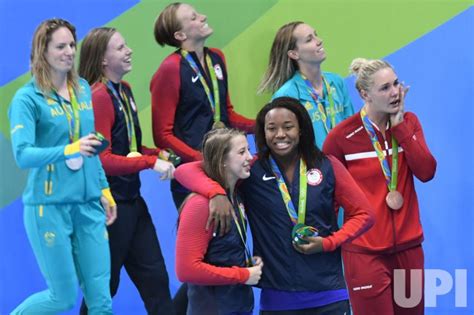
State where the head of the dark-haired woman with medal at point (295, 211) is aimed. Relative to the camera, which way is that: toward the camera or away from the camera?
toward the camera

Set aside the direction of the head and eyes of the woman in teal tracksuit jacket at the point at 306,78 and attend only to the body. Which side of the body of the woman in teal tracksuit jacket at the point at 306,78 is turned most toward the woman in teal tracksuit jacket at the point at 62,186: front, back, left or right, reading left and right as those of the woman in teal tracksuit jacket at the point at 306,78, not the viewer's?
right

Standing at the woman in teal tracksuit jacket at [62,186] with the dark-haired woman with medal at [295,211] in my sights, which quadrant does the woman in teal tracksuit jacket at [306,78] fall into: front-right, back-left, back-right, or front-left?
front-left

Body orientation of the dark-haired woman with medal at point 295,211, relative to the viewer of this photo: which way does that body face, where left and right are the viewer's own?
facing the viewer

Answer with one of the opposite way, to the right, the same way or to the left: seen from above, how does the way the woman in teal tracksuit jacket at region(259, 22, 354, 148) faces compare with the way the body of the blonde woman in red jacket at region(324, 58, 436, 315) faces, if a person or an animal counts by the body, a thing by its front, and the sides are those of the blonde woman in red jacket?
the same way

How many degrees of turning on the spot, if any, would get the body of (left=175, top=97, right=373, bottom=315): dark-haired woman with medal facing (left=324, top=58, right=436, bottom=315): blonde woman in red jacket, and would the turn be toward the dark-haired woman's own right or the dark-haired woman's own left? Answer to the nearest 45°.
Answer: approximately 135° to the dark-haired woman's own left

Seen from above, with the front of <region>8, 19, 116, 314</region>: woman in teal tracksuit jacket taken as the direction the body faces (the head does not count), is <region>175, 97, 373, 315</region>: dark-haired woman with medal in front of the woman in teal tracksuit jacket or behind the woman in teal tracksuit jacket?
in front

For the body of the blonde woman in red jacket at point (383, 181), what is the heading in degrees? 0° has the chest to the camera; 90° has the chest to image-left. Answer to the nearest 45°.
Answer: approximately 315°

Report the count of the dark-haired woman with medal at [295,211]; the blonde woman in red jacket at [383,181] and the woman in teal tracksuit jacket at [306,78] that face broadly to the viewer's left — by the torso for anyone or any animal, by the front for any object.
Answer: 0

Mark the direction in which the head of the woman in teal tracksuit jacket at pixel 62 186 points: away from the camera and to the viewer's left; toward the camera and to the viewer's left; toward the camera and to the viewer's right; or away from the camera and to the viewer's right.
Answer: toward the camera and to the viewer's right

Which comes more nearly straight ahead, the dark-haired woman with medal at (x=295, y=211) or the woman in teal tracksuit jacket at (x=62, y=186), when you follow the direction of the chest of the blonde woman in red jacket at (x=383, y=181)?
the dark-haired woman with medal

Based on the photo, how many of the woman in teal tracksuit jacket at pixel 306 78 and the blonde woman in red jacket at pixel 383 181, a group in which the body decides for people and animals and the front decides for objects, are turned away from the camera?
0
